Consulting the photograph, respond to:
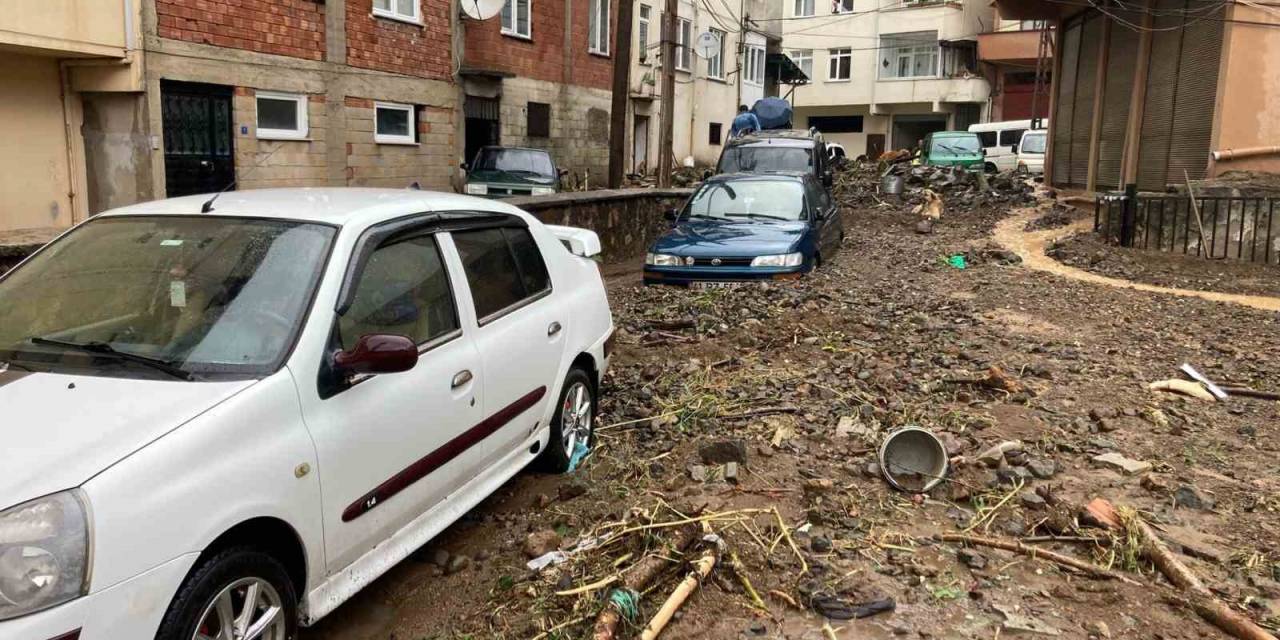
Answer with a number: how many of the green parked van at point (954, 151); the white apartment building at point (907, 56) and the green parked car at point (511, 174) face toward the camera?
3

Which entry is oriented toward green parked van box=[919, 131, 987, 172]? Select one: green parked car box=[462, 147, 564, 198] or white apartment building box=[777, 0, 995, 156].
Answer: the white apartment building

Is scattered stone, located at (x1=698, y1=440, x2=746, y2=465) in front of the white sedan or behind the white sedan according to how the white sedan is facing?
behind

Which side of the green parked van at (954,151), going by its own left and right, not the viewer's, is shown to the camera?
front

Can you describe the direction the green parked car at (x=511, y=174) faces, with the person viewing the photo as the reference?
facing the viewer

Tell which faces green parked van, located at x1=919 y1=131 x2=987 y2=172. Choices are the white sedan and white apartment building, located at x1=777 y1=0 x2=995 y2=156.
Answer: the white apartment building

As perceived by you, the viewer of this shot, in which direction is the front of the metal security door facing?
facing the viewer and to the right of the viewer

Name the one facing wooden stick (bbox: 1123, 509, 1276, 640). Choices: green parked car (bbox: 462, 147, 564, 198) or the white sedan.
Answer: the green parked car

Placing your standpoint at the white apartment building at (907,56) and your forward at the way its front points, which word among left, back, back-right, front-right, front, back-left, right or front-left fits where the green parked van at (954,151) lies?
front

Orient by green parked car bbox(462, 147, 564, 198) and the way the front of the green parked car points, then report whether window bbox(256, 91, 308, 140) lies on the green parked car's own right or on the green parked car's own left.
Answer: on the green parked car's own right

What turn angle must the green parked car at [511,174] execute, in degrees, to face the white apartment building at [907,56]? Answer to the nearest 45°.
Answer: approximately 135° to its left

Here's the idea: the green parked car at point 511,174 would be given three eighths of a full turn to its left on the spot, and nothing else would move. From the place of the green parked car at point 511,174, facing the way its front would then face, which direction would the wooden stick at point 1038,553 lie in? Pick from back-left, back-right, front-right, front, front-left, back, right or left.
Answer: back-right

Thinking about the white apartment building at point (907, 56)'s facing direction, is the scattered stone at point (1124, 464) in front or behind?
in front

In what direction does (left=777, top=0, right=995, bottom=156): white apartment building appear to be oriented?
toward the camera

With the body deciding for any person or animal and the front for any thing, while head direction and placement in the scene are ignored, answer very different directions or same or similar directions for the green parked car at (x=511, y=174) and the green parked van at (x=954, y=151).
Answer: same or similar directions
